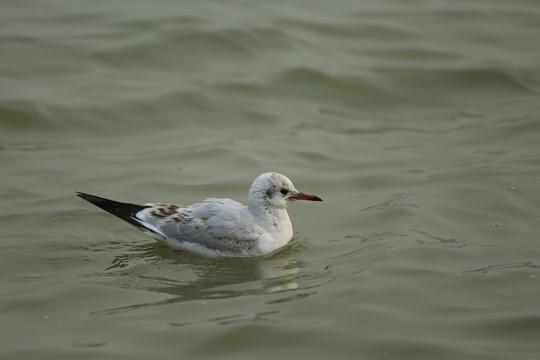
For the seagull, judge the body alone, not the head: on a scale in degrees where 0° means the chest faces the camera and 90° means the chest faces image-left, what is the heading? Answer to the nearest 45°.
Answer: approximately 270°
